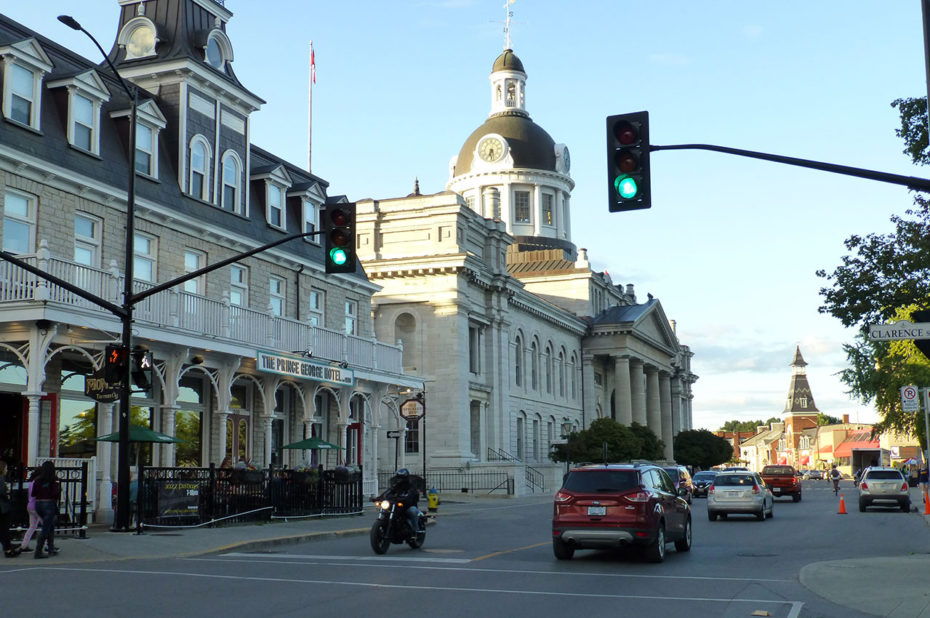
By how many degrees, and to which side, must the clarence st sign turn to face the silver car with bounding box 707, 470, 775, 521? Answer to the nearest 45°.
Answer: approximately 180°

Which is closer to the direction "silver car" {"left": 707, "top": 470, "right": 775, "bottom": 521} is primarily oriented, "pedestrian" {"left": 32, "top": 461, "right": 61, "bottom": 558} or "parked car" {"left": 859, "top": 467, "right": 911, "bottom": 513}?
the parked car

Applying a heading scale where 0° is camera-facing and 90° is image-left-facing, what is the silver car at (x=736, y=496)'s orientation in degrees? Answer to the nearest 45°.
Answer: approximately 180°

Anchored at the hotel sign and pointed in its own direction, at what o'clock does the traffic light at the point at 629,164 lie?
The traffic light is roughly at 1 o'clock from the hotel sign.

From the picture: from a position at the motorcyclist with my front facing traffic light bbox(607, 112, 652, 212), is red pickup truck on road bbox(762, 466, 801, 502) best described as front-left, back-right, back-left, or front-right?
back-left

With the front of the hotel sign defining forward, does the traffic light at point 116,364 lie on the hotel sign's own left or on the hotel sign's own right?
on the hotel sign's own right

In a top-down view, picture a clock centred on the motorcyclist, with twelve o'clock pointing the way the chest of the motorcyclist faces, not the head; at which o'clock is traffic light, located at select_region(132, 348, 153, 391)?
The traffic light is roughly at 2 o'clock from the motorcyclist.

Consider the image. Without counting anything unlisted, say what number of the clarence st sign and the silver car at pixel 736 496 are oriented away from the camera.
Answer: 1

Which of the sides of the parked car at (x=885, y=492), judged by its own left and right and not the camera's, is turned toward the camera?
back
